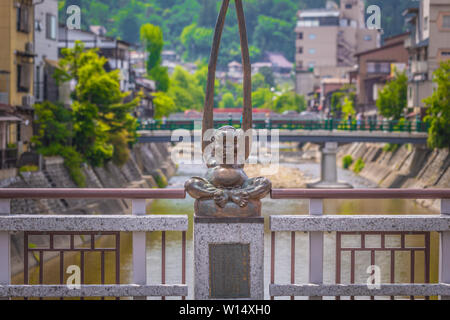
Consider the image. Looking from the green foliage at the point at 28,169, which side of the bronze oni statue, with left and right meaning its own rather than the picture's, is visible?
back

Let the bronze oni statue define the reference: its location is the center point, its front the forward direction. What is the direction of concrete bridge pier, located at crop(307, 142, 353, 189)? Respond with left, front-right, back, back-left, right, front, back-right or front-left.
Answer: back

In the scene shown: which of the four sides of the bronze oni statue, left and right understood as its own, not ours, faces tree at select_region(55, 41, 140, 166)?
back

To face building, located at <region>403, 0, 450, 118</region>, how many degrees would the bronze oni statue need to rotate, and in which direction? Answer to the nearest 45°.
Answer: approximately 180°

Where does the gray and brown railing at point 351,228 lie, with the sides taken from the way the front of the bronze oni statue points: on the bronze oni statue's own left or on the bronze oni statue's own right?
on the bronze oni statue's own left

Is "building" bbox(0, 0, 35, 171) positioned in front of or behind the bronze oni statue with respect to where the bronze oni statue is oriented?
behind

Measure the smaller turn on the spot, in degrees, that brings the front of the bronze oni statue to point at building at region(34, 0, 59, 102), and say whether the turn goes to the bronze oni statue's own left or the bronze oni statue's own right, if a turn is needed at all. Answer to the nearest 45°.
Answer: approximately 180°

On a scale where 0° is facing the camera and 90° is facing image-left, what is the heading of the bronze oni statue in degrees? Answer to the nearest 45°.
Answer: approximately 0°

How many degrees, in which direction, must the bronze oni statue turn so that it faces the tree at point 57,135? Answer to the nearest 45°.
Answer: approximately 180°
